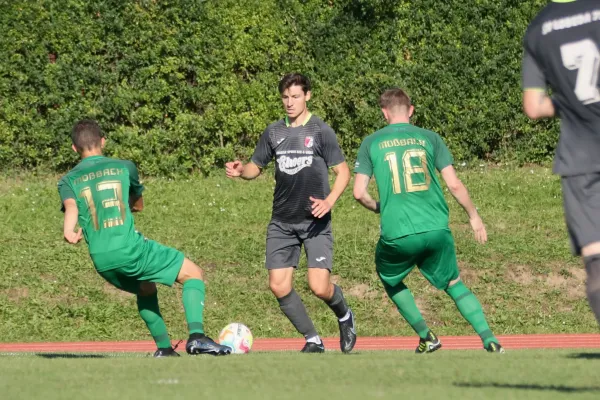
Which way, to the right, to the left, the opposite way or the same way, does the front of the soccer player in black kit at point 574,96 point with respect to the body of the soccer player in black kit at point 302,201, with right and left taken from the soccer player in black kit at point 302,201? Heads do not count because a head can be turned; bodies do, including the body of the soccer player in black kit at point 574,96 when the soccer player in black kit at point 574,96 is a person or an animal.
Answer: the opposite way

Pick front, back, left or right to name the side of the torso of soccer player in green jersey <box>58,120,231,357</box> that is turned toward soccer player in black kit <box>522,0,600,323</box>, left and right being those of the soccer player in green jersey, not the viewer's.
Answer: right

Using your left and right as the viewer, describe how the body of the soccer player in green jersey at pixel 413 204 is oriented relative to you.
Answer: facing away from the viewer

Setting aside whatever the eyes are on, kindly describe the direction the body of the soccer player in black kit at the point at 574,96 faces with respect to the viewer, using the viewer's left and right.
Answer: facing away from the viewer

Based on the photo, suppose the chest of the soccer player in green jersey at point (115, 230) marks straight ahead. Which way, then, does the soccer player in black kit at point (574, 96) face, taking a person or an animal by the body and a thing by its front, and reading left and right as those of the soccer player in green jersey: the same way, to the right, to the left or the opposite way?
the same way

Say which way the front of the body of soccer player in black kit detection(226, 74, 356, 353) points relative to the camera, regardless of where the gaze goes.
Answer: toward the camera

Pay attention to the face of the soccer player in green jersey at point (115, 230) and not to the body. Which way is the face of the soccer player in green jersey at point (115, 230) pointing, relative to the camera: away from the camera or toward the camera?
away from the camera

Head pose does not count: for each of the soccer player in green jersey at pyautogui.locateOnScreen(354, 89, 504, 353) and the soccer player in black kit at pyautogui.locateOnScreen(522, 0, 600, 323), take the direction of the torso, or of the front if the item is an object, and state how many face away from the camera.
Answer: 2

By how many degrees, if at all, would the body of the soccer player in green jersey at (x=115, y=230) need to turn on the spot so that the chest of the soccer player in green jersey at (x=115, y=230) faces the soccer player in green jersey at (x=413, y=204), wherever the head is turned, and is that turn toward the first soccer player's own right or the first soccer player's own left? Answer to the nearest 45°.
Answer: approximately 45° to the first soccer player's own right

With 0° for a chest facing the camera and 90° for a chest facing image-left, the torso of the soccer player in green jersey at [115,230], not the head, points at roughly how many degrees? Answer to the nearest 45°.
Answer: approximately 225°

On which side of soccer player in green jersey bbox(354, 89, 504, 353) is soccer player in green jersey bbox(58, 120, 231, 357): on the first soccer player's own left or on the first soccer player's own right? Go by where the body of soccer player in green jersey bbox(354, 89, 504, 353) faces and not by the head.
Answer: on the first soccer player's own left

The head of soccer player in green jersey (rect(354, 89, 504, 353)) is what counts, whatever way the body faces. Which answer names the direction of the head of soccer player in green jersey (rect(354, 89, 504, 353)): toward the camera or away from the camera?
away from the camera
